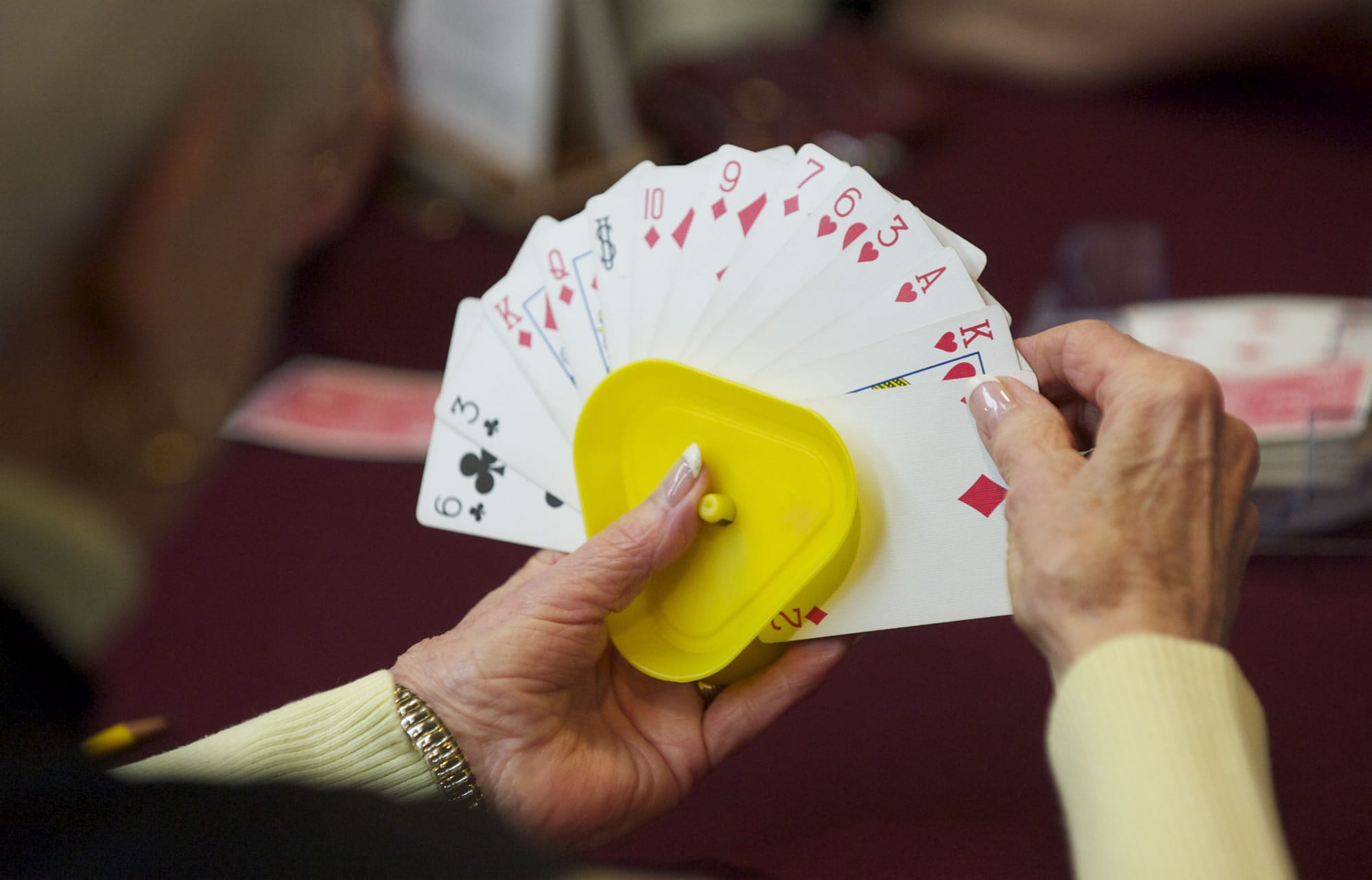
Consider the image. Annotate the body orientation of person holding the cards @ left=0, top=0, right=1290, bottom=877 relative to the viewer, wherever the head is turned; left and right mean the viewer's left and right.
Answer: facing away from the viewer and to the right of the viewer

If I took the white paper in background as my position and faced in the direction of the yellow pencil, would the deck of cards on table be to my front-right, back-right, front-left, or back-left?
front-left

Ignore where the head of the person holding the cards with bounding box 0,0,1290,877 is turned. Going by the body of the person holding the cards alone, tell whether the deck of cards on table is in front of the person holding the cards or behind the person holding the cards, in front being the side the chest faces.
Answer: in front

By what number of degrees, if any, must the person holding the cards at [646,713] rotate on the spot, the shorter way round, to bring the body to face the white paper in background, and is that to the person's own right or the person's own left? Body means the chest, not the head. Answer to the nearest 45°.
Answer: approximately 45° to the person's own left

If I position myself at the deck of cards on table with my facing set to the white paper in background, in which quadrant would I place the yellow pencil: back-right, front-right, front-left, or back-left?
front-left
